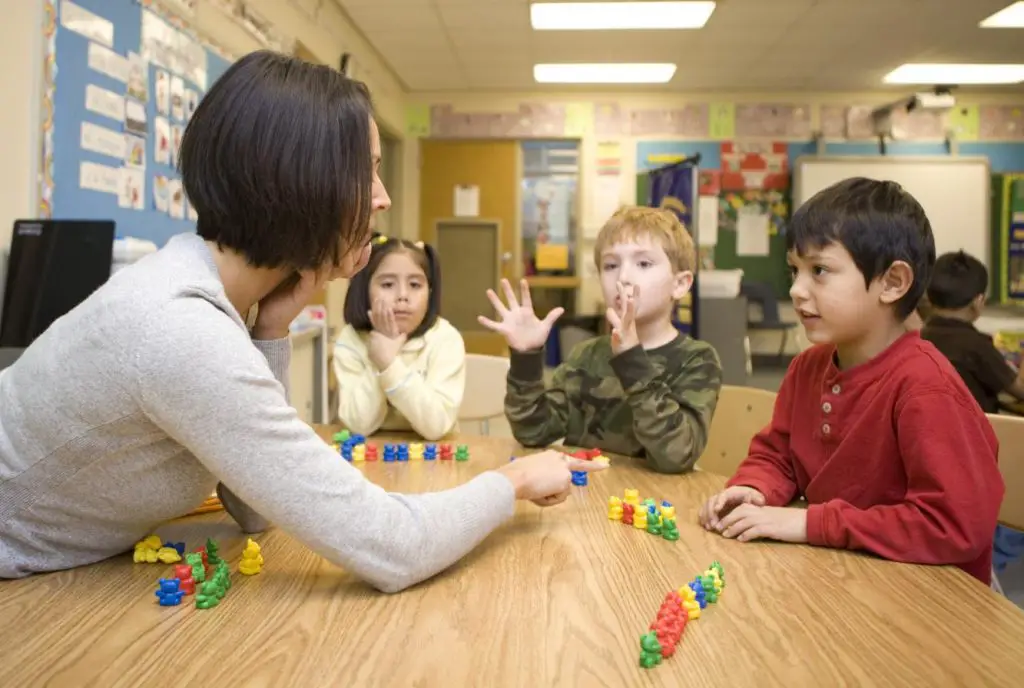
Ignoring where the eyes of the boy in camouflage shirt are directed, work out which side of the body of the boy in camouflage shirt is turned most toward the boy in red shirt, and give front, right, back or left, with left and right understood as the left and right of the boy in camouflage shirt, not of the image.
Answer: left

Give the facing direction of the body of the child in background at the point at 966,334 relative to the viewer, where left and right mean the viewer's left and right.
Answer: facing away from the viewer and to the right of the viewer

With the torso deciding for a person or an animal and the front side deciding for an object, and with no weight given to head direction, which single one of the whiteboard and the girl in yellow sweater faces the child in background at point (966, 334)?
the whiteboard

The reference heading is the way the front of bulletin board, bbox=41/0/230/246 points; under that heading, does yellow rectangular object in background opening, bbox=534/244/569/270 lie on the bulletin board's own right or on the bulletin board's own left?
on the bulletin board's own left

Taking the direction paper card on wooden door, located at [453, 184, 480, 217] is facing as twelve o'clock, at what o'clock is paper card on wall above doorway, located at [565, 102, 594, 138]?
paper card on wall above doorway, located at [565, 102, 594, 138] is roughly at 9 o'clock from paper card on wooden door, located at [453, 184, 480, 217].

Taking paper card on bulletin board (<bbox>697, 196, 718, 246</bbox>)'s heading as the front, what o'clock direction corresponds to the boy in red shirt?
The boy in red shirt is roughly at 12 o'clock from the paper card on bulletin board.

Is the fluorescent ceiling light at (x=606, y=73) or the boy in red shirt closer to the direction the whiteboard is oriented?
the boy in red shirt

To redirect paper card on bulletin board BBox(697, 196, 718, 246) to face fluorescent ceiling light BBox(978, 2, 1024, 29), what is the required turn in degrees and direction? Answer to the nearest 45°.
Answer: approximately 45° to its left

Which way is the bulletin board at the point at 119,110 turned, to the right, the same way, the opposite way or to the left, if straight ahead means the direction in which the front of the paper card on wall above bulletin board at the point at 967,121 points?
to the left

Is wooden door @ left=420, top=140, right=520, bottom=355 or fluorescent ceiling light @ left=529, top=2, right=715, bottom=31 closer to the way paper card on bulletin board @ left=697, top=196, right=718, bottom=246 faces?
the fluorescent ceiling light
